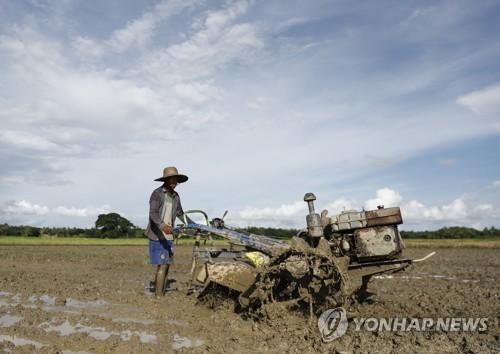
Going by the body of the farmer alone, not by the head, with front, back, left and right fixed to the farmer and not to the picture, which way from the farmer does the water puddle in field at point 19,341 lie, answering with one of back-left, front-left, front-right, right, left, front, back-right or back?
right

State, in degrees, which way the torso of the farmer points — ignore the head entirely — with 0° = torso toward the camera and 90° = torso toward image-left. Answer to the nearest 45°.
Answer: approximately 315°

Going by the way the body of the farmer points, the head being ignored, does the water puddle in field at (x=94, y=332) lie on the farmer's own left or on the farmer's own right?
on the farmer's own right

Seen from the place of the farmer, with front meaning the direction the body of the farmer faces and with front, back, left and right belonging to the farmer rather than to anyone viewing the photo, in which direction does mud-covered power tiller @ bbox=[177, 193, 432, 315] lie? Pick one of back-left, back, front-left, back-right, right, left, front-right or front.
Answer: front

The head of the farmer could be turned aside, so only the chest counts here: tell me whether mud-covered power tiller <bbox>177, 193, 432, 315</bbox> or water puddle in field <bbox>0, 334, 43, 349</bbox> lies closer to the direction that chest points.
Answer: the mud-covered power tiller

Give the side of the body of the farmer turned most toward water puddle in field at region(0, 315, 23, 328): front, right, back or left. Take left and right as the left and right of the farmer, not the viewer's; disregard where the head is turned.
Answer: right

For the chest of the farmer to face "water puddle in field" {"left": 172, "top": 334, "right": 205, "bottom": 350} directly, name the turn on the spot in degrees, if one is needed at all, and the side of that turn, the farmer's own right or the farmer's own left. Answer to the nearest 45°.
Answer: approximately 45° to the farmer's own right
